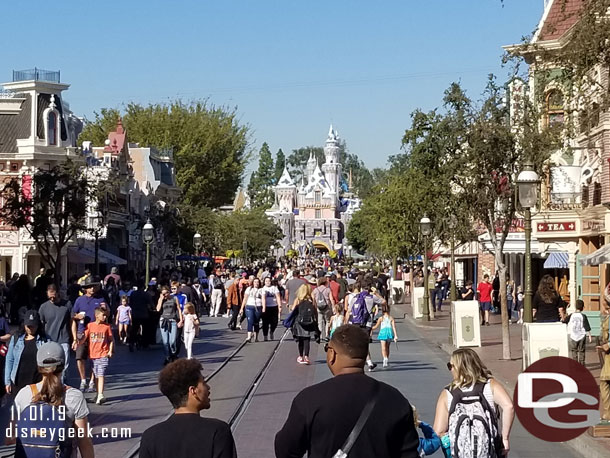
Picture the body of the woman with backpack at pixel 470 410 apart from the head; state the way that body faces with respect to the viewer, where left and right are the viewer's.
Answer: facing away from the viewer

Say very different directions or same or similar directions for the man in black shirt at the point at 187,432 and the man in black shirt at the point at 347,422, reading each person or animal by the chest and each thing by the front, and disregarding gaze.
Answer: same or similar directions

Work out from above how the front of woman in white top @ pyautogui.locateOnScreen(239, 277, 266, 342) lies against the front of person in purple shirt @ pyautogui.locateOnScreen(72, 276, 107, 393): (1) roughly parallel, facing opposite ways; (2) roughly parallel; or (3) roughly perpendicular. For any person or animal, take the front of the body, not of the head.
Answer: roughly parallel

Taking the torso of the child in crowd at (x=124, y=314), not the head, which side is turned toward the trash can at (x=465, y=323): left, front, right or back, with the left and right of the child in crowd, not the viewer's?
left

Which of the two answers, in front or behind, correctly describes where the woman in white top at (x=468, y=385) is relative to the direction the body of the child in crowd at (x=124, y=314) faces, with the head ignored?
in front

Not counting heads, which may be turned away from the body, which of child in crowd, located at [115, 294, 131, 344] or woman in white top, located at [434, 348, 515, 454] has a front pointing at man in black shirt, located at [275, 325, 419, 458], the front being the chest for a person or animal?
the child in crowd

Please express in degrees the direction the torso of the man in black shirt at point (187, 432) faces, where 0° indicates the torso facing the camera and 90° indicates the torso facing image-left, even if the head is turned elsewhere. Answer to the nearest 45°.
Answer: approximately 180°

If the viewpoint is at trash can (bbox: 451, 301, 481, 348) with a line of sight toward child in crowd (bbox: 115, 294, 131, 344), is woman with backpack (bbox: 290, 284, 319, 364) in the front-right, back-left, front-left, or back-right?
front-left

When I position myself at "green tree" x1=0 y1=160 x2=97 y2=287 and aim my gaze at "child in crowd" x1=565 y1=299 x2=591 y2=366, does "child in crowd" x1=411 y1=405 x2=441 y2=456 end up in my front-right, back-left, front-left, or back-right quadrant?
front-right

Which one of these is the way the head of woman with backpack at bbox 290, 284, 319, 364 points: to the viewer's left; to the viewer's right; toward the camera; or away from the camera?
away from the camera

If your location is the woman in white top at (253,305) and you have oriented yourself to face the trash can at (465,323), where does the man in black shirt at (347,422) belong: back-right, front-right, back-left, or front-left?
front-right

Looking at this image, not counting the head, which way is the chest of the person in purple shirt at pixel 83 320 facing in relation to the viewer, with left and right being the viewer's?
facing the viewer

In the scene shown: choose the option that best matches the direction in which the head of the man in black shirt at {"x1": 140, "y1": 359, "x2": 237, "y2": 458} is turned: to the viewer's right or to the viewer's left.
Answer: to the viewer's right

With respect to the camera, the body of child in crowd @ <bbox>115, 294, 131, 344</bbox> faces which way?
toward the camera
